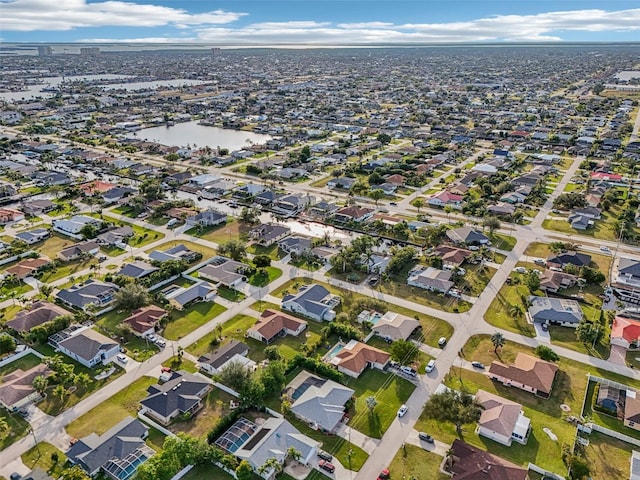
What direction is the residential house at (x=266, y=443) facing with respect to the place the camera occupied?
facing the viewer and to the right of the viewer

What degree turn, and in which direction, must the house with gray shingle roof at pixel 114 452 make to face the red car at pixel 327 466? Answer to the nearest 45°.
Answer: approximately 180°

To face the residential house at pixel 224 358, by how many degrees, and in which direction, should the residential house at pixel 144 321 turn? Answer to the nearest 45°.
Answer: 0° — it already faces it

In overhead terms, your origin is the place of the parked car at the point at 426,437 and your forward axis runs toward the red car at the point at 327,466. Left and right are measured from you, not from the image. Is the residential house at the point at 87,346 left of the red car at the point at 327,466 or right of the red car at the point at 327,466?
right

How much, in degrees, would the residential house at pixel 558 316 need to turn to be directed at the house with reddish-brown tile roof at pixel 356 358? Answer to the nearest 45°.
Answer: approximately 45° to its right

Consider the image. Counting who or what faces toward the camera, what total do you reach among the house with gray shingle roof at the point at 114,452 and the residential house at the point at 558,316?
1

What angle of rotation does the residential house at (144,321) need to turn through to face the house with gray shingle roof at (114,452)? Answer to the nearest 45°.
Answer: approximately 45° to its right
